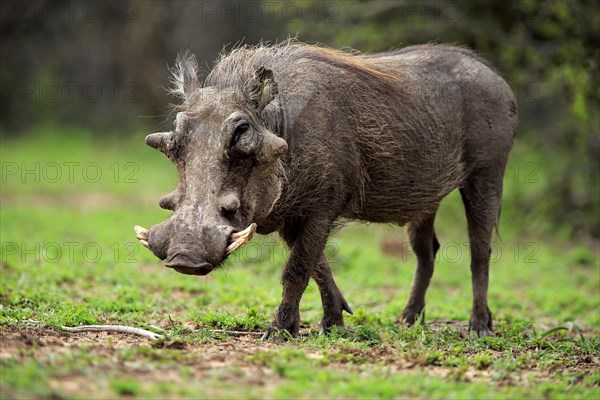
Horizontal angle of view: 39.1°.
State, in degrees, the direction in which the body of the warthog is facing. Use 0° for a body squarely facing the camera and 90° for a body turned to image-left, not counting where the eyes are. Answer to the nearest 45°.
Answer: approximately 45°
